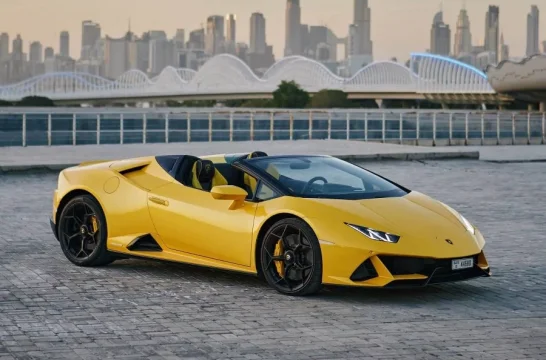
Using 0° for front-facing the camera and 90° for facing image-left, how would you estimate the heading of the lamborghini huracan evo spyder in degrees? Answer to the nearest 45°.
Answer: approximately 315°
